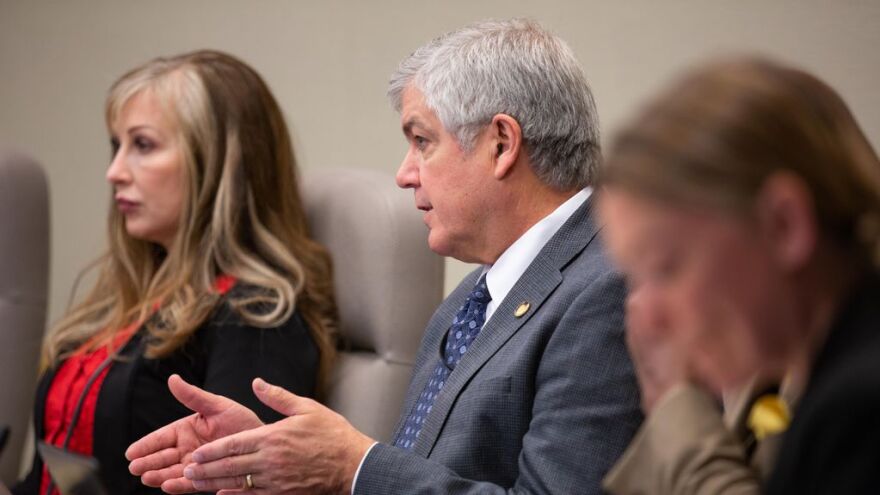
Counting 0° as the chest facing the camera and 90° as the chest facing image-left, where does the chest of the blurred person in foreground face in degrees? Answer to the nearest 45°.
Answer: approximately 90°

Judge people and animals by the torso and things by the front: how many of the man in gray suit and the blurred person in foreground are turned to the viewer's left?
2

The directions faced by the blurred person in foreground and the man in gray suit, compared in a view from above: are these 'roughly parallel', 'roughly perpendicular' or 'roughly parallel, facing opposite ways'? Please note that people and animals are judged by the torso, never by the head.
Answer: roughly parallel

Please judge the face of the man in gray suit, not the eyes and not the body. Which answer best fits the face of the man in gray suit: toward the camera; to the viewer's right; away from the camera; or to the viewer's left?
to the viewer's left

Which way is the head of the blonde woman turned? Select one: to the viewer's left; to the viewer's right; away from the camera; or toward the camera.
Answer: to the viewer's left

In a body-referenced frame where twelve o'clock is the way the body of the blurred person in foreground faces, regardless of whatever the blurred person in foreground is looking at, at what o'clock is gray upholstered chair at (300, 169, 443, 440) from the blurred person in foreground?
The gray upholstered chair is roughly at 2 o'clock from the blurred person in foreground.

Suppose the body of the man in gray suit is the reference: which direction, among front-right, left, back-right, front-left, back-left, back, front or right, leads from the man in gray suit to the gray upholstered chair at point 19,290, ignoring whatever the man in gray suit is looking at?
front-right

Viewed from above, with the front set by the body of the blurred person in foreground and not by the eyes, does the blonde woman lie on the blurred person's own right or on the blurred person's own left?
on the blurred person's own right

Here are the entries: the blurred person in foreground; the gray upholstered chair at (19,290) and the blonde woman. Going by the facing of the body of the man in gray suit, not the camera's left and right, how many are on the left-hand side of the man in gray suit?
1

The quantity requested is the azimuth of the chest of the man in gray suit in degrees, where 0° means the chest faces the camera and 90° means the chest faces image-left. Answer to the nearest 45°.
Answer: approximately 90°

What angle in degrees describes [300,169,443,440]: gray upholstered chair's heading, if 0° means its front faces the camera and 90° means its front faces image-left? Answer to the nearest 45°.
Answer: approximately 45°

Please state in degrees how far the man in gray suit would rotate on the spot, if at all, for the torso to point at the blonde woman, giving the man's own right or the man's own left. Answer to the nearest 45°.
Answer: approximately 45° to the man's own right
